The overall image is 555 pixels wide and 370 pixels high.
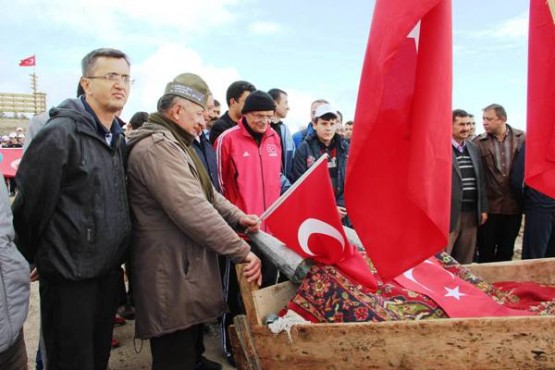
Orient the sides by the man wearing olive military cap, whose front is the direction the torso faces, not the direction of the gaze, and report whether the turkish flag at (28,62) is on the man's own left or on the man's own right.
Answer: on the man's own left

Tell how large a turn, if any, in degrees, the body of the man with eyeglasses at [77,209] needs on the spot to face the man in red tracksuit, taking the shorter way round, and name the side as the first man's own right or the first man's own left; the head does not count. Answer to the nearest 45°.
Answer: approximately 90° to the first man's own left

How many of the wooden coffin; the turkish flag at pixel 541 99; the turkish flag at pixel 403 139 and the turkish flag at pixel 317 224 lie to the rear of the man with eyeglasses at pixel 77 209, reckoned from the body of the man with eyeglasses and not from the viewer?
0

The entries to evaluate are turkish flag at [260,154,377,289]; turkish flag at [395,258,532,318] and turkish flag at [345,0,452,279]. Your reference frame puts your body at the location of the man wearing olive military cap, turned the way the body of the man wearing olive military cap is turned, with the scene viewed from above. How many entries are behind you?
0

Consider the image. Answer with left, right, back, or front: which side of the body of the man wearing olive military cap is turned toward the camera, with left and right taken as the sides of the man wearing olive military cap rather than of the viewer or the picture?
right

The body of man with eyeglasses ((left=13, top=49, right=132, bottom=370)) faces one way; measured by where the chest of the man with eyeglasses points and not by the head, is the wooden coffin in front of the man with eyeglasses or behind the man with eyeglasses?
in front

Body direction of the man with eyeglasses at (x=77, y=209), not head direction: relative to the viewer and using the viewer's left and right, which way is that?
facing the viewer and to the right of the viewer

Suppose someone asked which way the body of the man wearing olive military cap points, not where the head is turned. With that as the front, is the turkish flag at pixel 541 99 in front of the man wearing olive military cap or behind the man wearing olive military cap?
in front

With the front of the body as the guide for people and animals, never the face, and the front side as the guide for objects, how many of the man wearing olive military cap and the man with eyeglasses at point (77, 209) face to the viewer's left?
0

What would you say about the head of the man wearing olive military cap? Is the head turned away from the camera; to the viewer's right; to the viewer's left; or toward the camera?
to the viewer's right

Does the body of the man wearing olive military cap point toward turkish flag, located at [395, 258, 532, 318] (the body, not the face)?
yes

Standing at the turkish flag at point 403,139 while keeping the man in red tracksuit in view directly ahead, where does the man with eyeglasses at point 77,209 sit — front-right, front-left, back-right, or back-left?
front-left

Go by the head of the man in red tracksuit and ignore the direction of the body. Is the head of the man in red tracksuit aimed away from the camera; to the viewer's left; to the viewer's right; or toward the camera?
toward the camera
